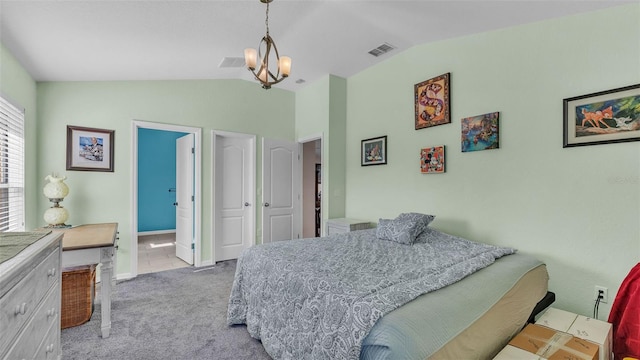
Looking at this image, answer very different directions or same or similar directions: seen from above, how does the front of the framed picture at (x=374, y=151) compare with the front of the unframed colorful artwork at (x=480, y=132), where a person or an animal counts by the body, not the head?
same or similar directions

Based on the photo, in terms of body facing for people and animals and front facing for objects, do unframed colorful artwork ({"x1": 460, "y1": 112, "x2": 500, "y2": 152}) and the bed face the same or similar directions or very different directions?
same or similar directions

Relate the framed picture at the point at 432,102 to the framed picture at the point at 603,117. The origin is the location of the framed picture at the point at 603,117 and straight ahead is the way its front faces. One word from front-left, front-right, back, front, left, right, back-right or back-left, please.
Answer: front-right

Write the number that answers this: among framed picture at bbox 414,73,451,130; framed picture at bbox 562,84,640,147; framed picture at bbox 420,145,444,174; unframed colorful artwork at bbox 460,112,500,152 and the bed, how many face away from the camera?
0

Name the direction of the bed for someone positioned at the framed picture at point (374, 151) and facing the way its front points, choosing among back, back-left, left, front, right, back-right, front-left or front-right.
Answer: front-left

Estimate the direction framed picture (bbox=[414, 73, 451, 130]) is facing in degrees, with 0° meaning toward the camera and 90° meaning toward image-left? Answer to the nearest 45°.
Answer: approximately 45°

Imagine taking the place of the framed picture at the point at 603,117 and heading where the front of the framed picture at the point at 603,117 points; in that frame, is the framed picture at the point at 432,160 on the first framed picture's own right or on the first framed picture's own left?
on the first framed picture's own right

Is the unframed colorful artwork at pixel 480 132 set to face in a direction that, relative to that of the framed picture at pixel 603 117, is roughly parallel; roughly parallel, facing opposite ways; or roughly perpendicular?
roughly parallel

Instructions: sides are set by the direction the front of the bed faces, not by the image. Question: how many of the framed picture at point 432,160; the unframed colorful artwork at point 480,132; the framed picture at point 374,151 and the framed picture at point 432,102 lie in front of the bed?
0

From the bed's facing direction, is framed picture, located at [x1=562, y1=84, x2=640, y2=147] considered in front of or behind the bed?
behind

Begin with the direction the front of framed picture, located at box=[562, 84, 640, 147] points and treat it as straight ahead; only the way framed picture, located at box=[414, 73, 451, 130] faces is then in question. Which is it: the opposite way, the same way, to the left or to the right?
the same way

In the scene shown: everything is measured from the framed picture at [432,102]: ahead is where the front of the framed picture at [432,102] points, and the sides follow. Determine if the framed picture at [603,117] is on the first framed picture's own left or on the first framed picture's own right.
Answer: on the first framed picture's own left

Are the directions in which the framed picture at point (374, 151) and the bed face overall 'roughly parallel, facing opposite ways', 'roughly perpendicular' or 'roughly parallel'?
roughly parallel

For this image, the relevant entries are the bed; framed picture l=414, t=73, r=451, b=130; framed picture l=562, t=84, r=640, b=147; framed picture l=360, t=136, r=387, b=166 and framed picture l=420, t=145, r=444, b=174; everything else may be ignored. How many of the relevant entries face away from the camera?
0

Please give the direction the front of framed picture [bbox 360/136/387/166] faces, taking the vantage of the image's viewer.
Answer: facing the viewer and to the left of the viewer

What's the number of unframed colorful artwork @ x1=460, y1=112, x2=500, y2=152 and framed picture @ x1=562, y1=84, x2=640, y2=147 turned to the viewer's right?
0

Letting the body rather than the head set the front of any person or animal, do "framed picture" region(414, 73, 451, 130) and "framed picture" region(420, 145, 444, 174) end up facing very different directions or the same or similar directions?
same or similar directions

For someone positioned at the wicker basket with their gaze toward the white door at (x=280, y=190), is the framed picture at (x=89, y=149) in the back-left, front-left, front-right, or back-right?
front-left

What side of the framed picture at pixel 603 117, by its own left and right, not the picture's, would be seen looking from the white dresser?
front
